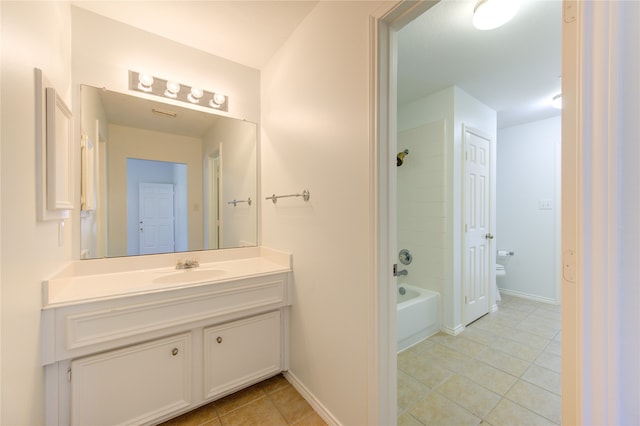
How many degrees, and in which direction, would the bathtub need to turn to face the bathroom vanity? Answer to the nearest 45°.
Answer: approximately 90° to its right

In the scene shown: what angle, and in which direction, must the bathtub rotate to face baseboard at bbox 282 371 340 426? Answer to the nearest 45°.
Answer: approximately 90° to its right

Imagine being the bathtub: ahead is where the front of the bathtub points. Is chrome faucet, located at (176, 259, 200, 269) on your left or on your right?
on your right

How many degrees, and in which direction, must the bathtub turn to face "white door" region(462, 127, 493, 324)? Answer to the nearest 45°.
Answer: approximately 90° to its left

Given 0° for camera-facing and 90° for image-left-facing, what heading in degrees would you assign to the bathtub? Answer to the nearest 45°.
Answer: approximately 315°

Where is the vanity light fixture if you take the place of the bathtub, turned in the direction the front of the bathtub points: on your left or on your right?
on your right
